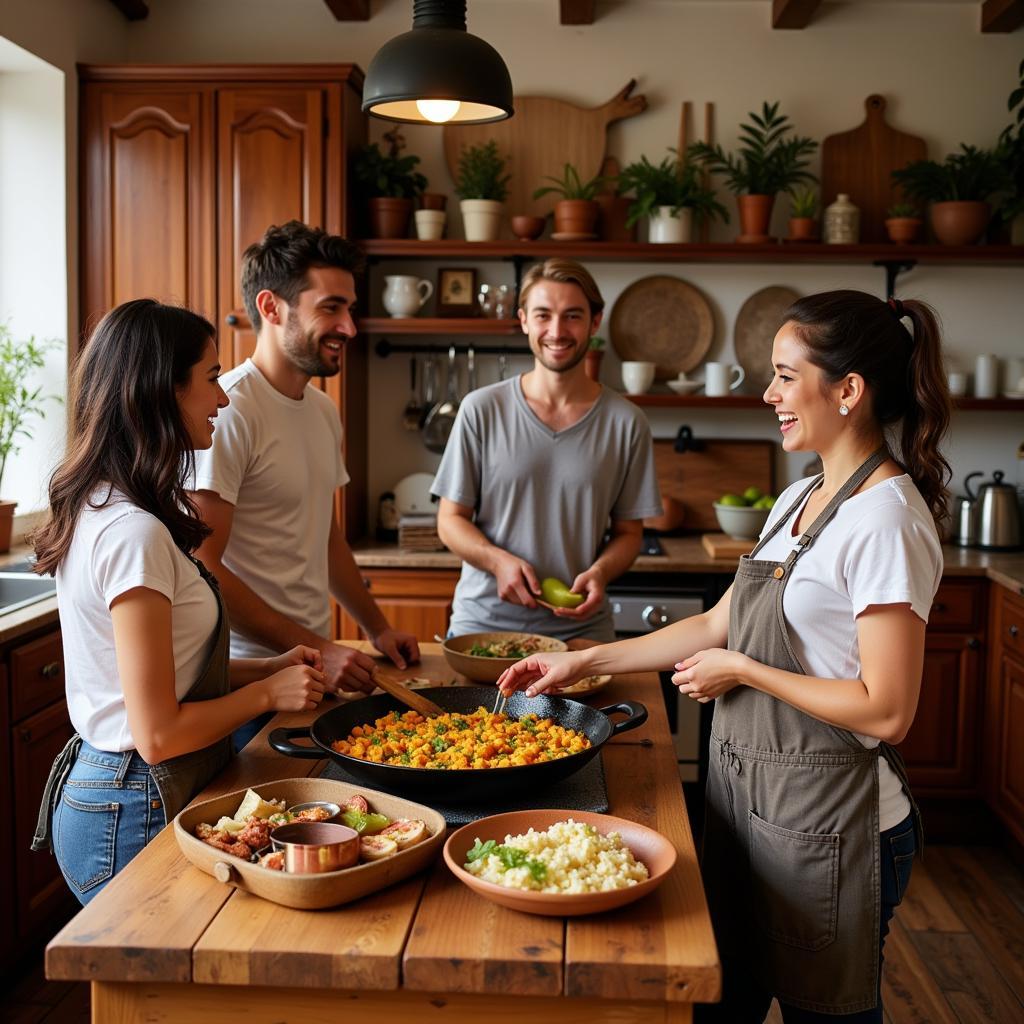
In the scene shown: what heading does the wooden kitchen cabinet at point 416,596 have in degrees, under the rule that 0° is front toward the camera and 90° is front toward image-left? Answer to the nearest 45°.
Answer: approximately 0°

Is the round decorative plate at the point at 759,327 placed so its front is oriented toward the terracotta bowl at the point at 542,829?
yes

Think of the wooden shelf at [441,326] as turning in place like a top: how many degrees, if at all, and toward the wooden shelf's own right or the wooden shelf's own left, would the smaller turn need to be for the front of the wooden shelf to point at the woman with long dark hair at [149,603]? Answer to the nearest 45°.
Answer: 0° — it already faces them

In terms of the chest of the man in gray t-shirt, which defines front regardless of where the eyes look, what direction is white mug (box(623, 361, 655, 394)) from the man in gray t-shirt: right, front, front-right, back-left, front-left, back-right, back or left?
back

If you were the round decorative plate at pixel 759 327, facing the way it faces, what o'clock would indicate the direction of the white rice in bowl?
The white rice in bowl is roughly at 12 o'clock from the round decorative plate.

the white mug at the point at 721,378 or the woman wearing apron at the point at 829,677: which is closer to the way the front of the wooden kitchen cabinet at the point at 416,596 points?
the woman wearing apron

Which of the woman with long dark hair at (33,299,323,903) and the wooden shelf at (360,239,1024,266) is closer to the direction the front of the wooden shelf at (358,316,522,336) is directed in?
the woman with long dark hair

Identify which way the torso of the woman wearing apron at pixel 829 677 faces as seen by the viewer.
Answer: to the viewer's left

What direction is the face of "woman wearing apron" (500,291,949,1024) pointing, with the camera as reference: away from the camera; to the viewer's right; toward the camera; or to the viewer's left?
to the viewer's left
